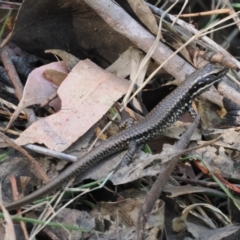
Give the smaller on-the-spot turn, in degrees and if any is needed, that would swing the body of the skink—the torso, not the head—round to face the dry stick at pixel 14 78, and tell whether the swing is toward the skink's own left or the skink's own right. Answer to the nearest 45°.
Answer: approximately 135° to the skink's own left

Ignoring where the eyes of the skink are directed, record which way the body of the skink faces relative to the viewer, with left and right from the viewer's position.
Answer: facing away from the viewer and to the right of the viewer

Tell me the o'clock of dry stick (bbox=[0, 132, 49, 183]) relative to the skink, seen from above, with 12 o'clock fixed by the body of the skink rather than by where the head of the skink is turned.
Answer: The dry stick is roughly at 6 o'clock from the skink.
